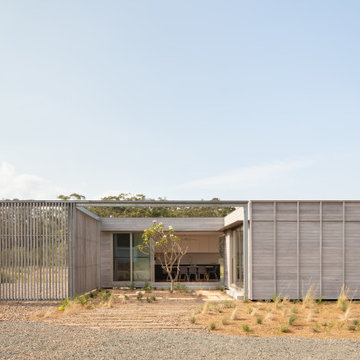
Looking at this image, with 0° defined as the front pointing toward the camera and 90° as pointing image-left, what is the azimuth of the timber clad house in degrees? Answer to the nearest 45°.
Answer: approximately 0°

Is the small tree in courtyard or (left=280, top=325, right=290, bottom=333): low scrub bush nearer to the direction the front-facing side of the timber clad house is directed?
the low scrub bush

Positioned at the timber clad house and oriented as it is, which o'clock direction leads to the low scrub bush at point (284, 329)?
The low scrub bush is roughly at 12 o'clock from the timber clad house.
